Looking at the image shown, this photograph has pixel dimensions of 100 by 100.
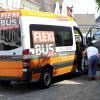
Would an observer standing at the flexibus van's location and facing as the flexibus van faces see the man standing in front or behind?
in front

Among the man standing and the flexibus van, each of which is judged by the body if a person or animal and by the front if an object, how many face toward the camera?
0

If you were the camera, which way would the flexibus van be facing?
facing away from the viewer and to the right of the viewer

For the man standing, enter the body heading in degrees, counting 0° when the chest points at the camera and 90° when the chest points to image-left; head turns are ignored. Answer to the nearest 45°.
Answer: approximately 135°

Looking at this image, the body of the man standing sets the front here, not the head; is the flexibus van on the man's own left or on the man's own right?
on the man's own left
